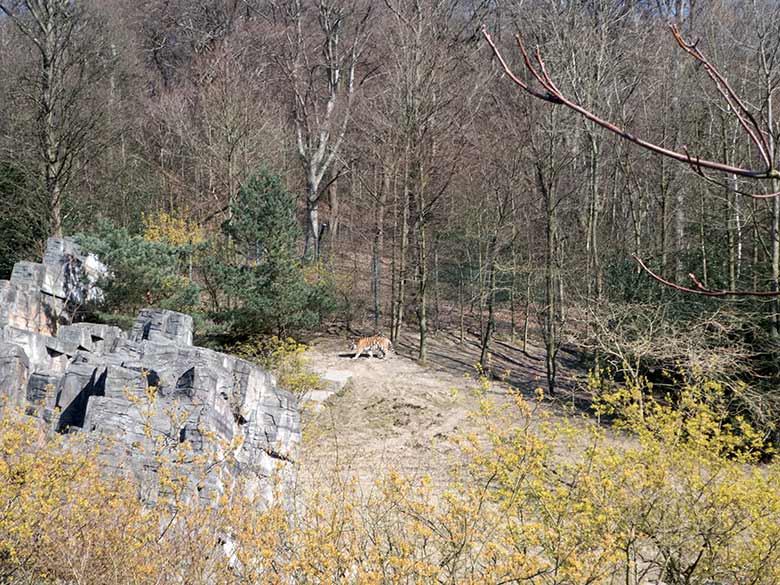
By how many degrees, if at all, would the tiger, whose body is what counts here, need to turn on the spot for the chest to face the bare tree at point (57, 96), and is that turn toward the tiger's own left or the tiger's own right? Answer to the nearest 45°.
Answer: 0° — it already faces it

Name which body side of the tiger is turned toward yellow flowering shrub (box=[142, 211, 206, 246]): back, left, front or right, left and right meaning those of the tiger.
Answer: front

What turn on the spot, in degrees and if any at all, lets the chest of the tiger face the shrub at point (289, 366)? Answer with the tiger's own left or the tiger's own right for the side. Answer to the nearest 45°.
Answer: approximately 45° to the tiger's own left

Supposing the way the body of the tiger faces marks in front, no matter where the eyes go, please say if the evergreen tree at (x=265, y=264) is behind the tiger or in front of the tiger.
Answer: in front
